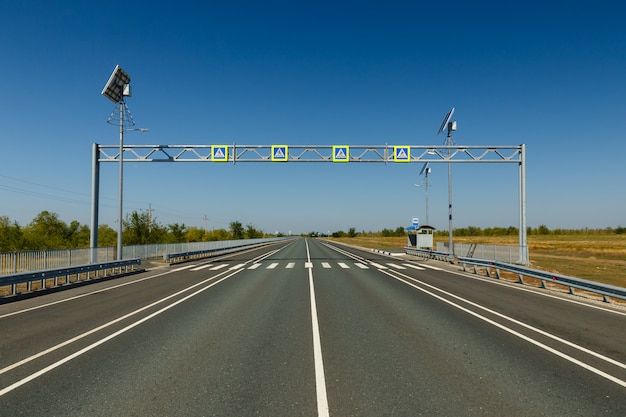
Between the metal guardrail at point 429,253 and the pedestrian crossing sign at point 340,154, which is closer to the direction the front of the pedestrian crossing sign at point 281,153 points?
the pedestrian crossing sign

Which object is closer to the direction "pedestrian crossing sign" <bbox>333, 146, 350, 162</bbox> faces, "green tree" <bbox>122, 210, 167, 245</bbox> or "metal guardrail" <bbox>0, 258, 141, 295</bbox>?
the metal guardrail

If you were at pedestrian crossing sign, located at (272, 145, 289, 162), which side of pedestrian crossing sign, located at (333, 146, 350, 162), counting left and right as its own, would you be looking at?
right

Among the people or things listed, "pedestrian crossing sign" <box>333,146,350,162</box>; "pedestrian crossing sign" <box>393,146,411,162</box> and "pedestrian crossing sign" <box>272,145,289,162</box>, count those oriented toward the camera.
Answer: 3

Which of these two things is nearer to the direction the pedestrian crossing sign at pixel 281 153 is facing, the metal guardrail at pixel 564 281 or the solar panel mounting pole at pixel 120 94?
the metal guardrail

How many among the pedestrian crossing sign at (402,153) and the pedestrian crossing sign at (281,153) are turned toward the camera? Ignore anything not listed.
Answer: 2

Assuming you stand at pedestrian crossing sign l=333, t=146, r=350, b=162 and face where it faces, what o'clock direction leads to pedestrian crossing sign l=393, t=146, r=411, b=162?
pedestrian crossing sign l=393, t=146, r=411, b=162 is roughly at 9 o'clock from pedestrian crossing sign l=333, t=146, r=350, b=162.

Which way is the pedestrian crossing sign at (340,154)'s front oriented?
toward the camera

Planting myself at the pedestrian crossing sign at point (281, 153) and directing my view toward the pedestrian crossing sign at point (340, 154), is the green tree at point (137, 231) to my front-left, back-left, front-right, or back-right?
back-left

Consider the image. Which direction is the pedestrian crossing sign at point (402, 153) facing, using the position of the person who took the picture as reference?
facing the viewer

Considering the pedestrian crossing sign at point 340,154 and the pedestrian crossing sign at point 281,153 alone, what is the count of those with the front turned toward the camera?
2

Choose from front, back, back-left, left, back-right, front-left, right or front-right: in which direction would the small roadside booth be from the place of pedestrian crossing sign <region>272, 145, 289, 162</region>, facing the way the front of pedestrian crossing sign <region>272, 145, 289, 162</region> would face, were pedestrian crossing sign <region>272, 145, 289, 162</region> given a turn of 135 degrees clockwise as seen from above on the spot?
right

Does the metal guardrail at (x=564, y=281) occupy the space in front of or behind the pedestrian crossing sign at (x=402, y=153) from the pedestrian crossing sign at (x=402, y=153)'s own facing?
in front
